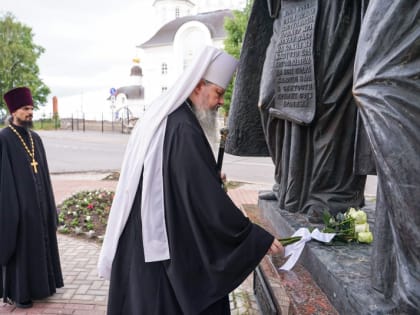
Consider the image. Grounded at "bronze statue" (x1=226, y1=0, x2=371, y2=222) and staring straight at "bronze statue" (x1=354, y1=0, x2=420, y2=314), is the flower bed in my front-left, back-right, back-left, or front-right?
back-right

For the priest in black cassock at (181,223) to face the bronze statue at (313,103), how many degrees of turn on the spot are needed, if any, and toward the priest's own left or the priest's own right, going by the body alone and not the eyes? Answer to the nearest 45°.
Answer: approximately 45° to the priest's own left

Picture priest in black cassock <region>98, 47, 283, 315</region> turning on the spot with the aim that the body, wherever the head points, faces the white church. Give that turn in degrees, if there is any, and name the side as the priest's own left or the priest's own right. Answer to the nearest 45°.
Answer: approximately 90° to the priest's own left

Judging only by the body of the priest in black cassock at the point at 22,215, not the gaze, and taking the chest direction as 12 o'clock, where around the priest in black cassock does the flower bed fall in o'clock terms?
The flower bed is roughly at 8 o'clock from the priest in black cassock.

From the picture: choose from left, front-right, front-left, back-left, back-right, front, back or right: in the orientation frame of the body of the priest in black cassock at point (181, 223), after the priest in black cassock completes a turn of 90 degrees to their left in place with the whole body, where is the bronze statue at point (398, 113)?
back-right

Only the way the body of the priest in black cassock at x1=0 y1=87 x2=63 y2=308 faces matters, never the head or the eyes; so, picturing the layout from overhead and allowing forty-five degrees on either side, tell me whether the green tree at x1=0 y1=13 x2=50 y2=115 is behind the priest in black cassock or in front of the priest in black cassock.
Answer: behind

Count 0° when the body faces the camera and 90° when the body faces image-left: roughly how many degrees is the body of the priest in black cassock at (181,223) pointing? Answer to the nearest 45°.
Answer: approximately 270°

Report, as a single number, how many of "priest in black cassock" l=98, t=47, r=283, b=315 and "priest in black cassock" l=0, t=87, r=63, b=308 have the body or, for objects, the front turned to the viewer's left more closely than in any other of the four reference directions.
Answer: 0
